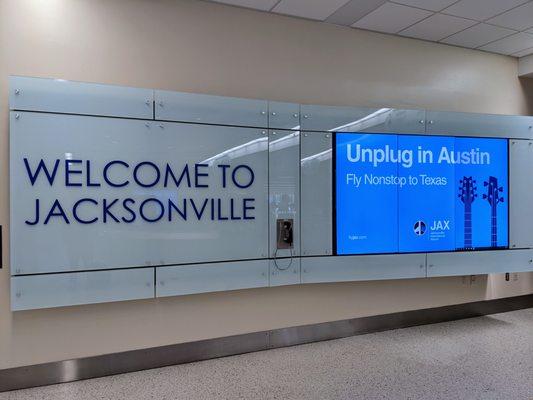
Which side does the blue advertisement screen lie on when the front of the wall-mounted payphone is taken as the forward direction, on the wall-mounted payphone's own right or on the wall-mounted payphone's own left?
on the wall-mounted payphone's own left

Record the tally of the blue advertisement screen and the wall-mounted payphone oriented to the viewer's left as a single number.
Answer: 0

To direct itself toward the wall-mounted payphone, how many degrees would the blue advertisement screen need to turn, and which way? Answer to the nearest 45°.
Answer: approximately 90° to its right

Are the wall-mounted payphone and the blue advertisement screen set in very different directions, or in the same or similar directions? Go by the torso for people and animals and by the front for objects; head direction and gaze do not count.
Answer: same or similar directions

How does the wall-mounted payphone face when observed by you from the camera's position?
facing the viewer

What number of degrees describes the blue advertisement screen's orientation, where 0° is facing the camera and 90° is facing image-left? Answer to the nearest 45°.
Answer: approximately 315°

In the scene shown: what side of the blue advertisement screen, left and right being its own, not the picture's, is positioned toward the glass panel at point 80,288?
right

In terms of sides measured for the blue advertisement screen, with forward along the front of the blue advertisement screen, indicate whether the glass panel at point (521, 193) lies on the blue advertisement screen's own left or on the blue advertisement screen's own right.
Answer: on the blue advertisement screen's own left

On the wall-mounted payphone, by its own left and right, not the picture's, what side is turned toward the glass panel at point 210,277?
right

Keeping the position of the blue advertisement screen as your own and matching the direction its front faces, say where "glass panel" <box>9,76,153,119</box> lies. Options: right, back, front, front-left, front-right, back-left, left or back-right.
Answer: right

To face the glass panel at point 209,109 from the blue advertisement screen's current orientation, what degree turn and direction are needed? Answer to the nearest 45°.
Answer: approximately 90° to its right

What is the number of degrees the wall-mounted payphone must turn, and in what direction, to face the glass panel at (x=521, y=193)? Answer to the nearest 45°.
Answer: approximately 90° to its left

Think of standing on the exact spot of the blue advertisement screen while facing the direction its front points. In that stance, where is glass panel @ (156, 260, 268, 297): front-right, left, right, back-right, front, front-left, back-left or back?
right
